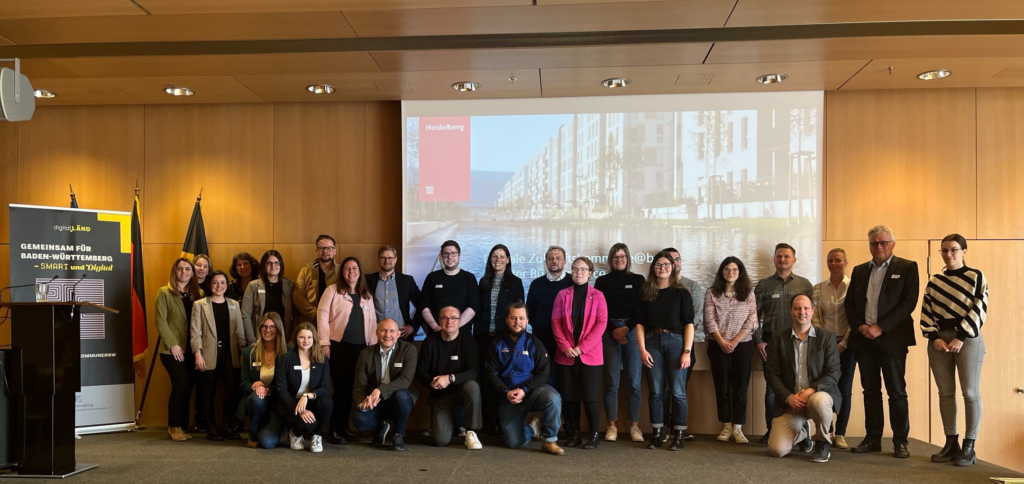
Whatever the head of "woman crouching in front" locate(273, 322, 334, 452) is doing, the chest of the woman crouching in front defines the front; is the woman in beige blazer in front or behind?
behind

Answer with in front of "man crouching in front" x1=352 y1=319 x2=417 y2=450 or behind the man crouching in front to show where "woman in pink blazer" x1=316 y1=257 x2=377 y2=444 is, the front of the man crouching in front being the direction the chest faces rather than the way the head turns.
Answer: behind

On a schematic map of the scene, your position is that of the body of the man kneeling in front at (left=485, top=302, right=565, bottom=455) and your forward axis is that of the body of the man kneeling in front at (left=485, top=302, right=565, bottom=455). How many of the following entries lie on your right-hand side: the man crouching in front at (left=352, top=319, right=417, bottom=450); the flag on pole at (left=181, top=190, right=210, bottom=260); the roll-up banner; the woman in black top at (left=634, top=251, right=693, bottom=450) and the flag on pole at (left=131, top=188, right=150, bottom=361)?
4

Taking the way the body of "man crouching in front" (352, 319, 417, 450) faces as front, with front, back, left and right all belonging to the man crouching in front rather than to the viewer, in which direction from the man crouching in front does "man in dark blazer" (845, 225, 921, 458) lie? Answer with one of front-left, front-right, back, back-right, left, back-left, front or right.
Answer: left

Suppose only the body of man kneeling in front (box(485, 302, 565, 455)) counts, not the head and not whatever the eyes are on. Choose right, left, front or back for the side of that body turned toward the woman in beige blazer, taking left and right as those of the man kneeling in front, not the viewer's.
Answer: right

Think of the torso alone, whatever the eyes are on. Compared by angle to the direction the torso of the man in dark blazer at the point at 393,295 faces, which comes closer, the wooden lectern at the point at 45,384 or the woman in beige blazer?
the wooden lectern

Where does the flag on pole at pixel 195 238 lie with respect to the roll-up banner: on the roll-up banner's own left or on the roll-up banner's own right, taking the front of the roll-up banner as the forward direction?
on the roll-up banner's own left

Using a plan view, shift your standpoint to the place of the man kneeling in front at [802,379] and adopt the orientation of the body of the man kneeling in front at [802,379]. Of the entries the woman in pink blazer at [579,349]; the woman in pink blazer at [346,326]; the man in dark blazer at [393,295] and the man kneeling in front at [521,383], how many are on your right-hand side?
4

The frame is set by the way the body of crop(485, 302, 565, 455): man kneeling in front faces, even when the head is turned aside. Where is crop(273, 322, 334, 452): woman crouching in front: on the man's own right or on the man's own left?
on the man's own right

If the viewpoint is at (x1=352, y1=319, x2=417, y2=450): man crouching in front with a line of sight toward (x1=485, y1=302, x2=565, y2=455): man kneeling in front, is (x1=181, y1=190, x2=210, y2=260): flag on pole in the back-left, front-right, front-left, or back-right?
back-left

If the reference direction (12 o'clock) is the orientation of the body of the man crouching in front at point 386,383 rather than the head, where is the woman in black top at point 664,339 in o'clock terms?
The woman in black top is roughly at 9 o'clock from the man crouching in front.

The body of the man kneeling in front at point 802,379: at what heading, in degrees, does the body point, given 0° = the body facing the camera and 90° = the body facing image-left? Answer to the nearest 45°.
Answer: approximately 0°
